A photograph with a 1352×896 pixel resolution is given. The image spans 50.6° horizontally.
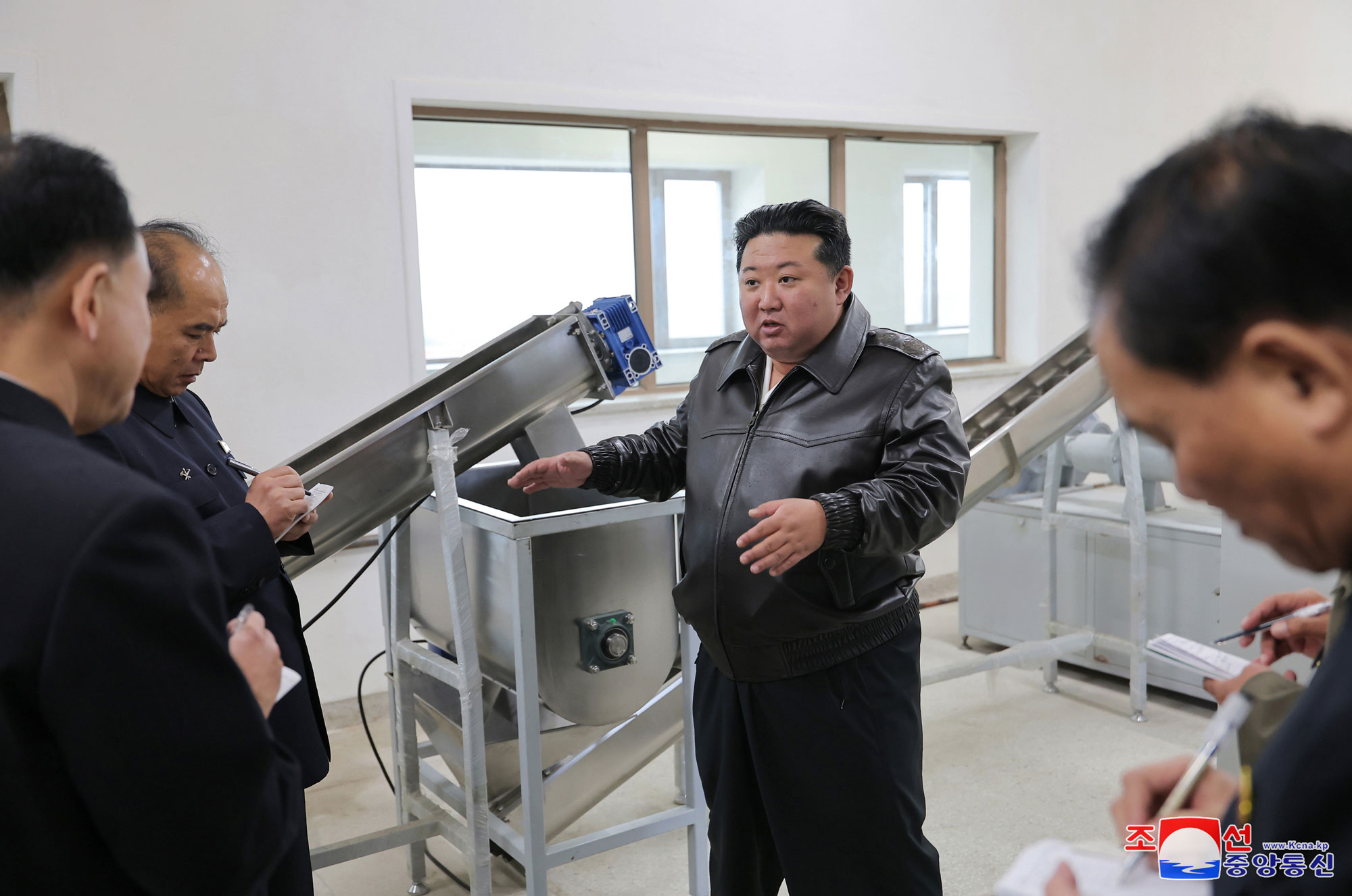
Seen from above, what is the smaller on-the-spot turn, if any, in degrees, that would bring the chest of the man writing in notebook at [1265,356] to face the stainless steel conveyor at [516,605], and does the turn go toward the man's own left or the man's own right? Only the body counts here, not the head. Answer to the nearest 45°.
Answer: approximately 45° to the man's own right

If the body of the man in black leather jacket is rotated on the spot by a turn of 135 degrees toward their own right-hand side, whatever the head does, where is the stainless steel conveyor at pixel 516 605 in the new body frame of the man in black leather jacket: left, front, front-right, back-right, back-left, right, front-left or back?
front-left

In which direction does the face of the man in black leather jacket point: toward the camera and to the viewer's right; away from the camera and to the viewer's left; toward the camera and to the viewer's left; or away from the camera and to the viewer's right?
toward the camera and to the viewer's left

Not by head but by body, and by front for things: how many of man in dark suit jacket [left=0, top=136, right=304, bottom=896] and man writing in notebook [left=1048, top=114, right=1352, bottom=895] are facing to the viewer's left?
1

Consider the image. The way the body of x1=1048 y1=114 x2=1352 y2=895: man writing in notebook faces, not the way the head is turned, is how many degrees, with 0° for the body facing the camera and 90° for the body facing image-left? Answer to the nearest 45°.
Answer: approximately 90°

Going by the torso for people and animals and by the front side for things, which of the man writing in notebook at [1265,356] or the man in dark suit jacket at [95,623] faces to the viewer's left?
the man writing in notebook

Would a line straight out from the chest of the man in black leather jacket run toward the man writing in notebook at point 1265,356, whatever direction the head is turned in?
no

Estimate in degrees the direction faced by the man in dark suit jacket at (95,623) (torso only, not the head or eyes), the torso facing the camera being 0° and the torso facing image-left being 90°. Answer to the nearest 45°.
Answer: approximately 225°

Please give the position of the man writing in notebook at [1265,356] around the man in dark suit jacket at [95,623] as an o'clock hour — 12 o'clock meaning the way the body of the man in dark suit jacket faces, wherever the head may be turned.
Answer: The man writing in notebook is roughly at 3 o'clock from the man in dark suit jacket.

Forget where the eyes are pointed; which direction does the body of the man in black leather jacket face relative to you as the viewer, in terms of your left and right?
facing the viewer and to the left of the viewer

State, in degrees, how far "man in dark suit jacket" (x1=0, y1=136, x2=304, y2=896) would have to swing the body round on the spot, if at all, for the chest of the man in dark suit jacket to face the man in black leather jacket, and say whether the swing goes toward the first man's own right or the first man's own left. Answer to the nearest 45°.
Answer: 0° — they already face them

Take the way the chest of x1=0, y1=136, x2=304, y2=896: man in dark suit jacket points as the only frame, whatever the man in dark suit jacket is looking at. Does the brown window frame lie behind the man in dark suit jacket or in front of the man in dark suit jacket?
in front

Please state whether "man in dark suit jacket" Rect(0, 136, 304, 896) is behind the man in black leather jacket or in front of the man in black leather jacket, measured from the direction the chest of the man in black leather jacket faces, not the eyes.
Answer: in front
